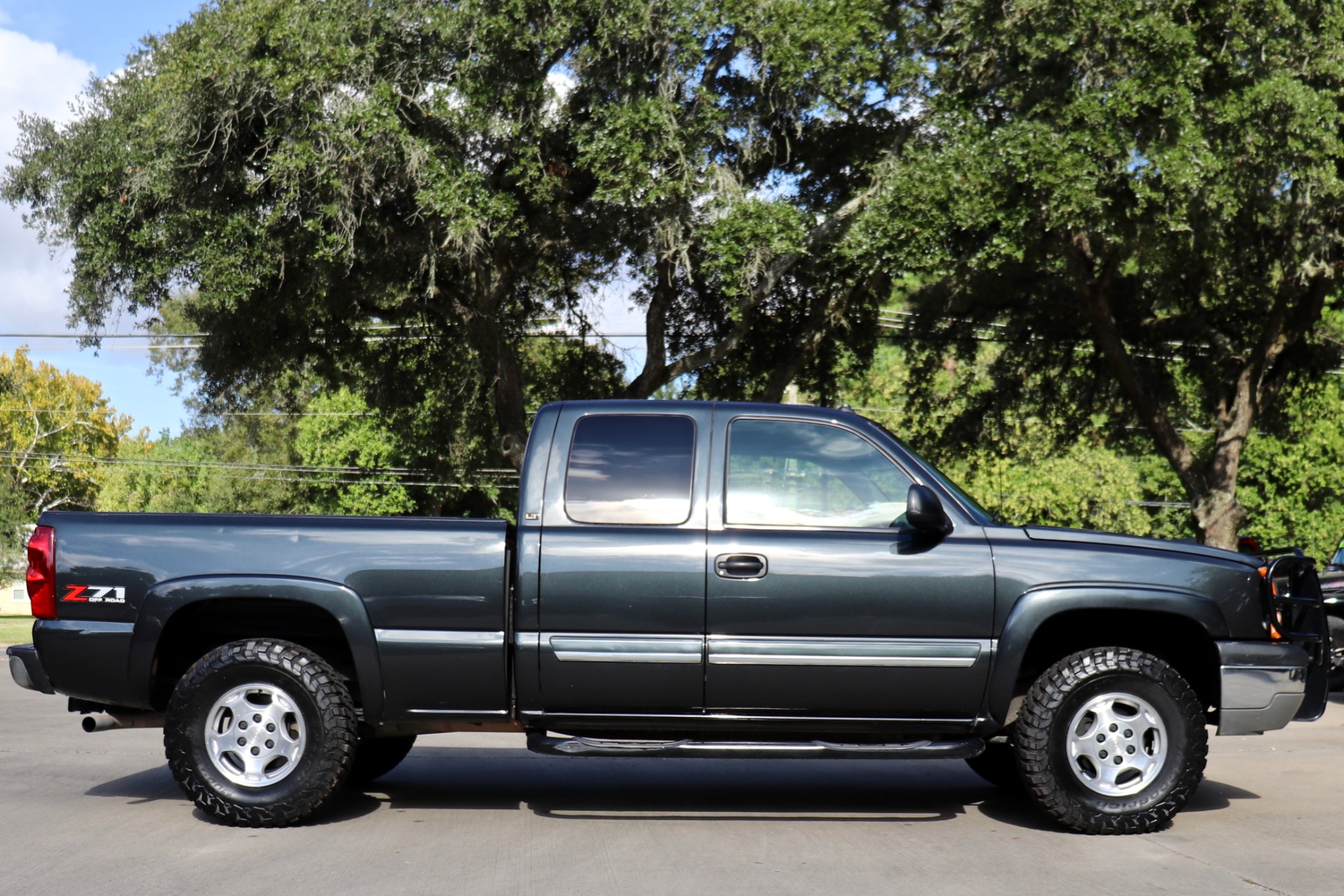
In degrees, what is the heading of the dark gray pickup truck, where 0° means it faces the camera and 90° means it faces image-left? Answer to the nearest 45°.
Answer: approximately 270°
